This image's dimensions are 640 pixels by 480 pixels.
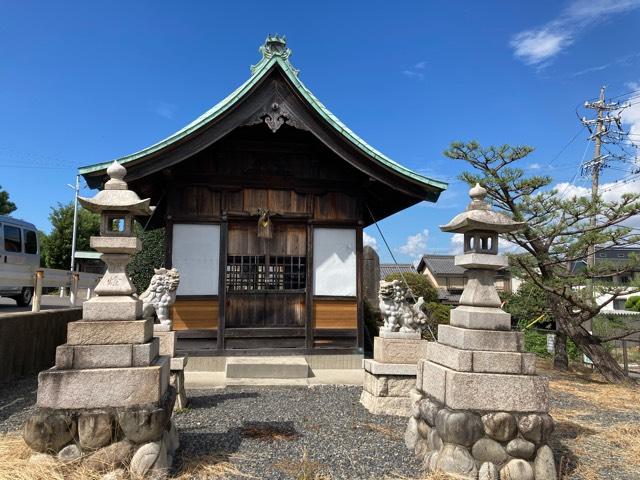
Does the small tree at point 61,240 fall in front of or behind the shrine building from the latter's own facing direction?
behind

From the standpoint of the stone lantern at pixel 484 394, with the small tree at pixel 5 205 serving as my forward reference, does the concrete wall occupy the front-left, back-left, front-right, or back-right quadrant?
front-left

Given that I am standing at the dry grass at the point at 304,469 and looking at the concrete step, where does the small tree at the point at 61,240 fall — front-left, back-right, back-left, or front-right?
front-left

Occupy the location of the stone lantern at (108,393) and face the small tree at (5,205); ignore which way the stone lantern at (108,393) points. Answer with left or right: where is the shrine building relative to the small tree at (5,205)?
right

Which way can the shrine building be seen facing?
toward the camera

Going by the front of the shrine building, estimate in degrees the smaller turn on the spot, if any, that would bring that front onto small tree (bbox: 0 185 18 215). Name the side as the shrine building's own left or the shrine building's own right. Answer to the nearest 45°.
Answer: approximately 135° to the shrine building's own right

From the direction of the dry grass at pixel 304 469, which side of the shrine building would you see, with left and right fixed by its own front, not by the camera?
front

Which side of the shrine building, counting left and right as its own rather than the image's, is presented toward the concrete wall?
right

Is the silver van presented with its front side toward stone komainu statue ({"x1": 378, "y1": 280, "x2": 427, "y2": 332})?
no
